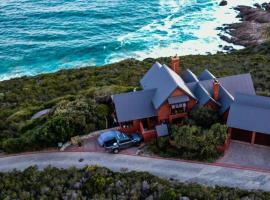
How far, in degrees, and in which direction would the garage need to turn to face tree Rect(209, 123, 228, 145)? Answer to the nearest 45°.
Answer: approximately 45° to its right

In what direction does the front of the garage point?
toward the camera

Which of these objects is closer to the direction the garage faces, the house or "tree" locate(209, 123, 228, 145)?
the tree

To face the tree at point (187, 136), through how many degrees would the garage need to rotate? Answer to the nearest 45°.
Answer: approximately 45° to its right

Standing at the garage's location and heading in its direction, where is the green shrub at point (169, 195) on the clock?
The green shrub is roughly at 1 o'clock from the garage.

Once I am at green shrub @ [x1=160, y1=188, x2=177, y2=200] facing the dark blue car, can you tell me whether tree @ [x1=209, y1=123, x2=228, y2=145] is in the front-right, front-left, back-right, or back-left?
front-right

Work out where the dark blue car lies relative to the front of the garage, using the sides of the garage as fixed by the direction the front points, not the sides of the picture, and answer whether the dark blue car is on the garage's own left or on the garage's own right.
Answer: on the garage's own right

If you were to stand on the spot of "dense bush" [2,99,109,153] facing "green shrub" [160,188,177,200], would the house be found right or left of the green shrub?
left

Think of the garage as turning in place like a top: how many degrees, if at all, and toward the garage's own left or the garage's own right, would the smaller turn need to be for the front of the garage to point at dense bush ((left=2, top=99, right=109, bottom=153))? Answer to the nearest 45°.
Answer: approximately 90° to the garage's own right

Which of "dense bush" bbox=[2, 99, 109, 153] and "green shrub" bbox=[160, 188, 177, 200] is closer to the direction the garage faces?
the green shrub

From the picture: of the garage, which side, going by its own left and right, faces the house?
right
